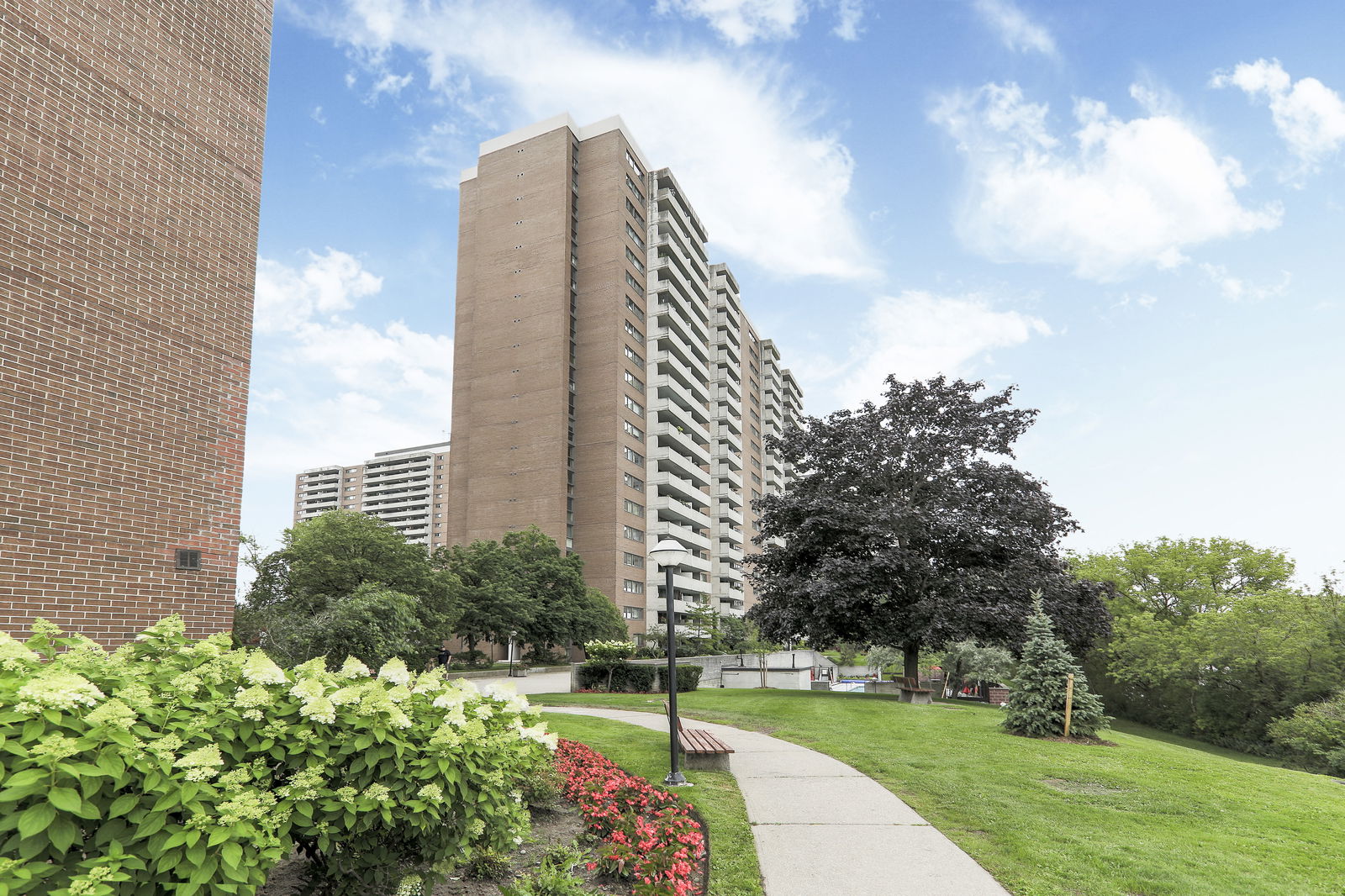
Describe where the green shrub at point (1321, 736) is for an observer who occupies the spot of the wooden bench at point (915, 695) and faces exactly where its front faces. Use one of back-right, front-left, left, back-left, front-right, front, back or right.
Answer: front-left

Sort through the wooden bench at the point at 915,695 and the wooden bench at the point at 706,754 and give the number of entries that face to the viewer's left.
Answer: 0

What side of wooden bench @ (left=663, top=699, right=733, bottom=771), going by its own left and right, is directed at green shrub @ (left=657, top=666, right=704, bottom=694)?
left

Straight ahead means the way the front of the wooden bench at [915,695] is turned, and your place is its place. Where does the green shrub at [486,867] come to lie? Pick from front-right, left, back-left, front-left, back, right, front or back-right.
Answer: front-right

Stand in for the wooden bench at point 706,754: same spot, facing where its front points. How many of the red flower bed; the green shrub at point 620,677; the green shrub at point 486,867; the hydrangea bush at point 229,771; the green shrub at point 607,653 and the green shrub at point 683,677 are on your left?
3

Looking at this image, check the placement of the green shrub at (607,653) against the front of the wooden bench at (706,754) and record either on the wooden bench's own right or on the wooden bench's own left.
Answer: on the wooden bench's own left

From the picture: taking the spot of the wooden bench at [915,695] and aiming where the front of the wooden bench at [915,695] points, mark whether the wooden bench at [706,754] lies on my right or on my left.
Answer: on my right

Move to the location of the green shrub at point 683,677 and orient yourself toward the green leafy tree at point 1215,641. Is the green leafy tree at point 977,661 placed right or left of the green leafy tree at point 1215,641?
left

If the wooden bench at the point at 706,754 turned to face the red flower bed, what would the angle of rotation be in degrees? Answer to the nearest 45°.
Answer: approximately 90° to its right

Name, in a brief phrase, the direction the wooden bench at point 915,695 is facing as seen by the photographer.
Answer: facing the viewer and to the right of the viewer

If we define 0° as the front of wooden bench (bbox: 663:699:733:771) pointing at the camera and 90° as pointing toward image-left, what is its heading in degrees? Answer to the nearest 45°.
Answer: approximately 270°
